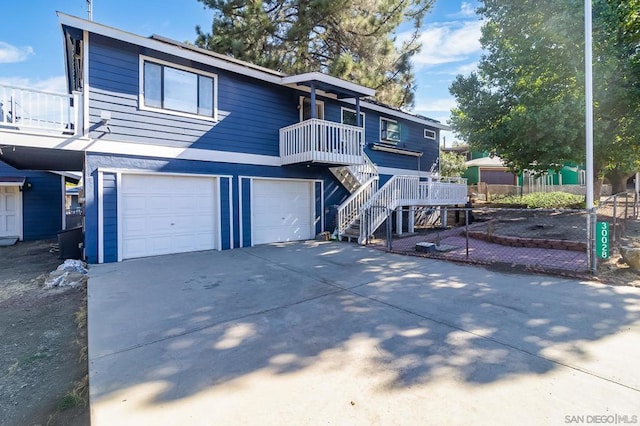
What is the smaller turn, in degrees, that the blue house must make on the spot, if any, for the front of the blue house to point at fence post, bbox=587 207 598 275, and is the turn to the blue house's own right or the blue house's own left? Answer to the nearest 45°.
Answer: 0° — it already faces it

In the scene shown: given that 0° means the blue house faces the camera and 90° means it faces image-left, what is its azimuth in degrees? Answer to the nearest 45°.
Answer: approximately 315°

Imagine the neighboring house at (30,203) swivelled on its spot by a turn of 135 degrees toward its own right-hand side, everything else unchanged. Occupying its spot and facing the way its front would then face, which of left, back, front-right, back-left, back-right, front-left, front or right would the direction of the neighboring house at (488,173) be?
back-right

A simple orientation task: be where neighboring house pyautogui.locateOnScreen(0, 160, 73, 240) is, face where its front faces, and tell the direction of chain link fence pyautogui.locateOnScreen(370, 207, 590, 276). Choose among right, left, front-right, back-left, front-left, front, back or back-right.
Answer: front-left

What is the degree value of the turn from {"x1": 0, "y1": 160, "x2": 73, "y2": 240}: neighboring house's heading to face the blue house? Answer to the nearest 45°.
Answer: approximately 45° to its left

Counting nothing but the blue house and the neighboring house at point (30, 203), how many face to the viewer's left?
0

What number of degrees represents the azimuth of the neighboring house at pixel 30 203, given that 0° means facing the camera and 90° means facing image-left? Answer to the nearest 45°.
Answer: approximately 0°

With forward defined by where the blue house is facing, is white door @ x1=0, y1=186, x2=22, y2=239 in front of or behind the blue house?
behind
